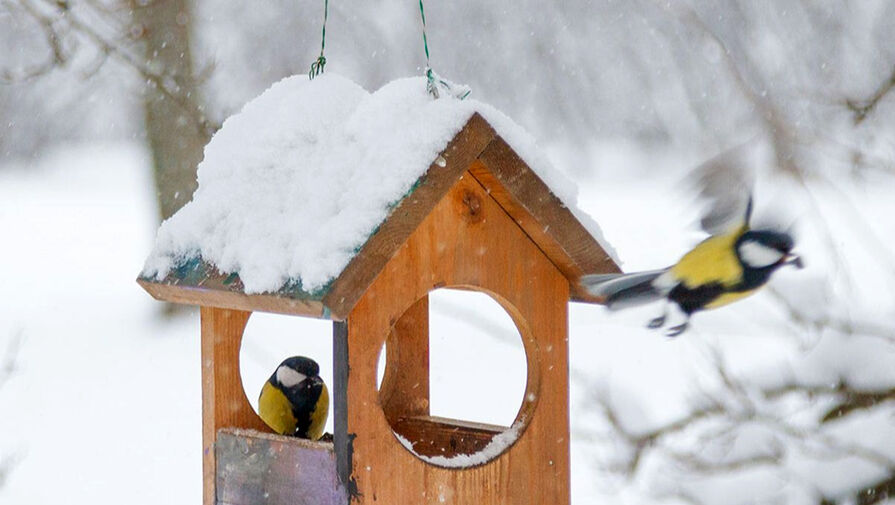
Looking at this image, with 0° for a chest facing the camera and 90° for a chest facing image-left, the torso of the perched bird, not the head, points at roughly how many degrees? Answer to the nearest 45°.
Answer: approximately 315°

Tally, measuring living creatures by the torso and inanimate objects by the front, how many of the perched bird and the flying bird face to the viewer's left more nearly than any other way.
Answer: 0

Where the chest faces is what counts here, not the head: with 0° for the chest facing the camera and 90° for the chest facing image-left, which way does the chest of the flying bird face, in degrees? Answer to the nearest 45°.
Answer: approximately 270°
